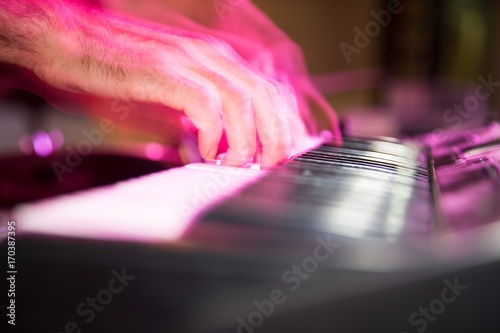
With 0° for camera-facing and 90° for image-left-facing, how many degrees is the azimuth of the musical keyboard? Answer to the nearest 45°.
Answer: approximately 90°
